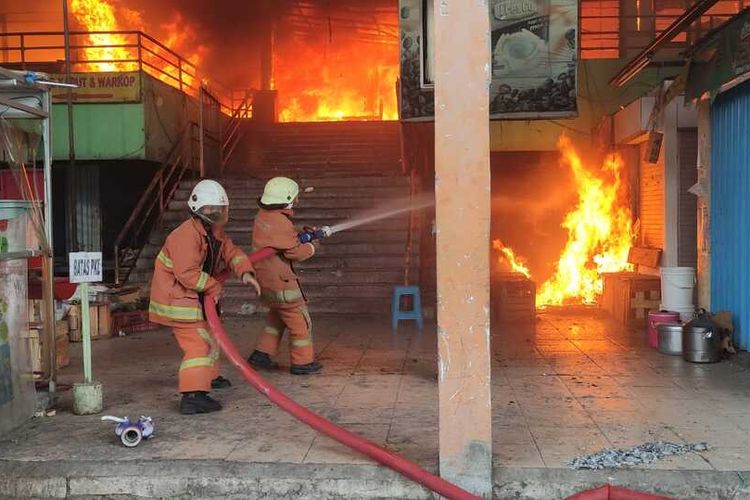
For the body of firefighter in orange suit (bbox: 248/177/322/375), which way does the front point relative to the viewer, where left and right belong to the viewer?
facing away from the viewer and to the right of the viewer

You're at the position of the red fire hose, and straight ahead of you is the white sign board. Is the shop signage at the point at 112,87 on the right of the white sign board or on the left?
right

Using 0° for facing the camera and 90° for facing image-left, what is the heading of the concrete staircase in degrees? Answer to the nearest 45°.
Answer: approximately 0°

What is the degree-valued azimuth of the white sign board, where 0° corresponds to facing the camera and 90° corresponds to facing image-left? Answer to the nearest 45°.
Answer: approximately 0°

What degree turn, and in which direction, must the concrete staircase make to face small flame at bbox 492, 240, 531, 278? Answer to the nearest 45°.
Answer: approximately 90° to its left

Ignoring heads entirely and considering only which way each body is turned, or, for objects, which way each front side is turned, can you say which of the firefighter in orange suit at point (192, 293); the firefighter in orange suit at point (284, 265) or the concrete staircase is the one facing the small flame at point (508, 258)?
the firefighter in orange suit at point (284, 265)

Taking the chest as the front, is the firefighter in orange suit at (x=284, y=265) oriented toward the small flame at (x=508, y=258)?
yes
